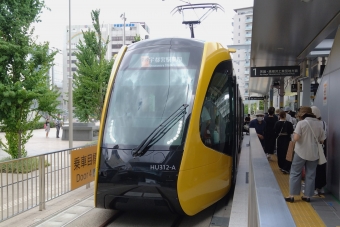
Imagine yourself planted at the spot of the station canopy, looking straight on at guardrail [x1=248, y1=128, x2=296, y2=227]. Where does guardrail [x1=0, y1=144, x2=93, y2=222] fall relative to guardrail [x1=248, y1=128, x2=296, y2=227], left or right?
right

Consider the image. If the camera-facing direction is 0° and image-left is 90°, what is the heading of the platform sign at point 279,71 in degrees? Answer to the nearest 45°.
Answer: approximately 0°

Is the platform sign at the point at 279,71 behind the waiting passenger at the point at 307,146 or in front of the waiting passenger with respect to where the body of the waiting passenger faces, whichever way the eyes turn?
in front

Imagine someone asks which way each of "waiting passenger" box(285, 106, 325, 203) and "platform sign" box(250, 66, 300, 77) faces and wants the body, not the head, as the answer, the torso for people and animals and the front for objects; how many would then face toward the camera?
1

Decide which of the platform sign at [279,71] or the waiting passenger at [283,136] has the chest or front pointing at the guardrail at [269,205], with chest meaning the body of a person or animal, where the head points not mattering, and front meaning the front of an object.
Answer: the platform sign

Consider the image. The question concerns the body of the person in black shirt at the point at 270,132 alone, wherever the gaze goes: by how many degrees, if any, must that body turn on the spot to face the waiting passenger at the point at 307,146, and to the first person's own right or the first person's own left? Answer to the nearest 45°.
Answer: approximately 180°

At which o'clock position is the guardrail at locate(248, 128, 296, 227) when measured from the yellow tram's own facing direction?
The guardrail is roughly at 10 o'clock from the yellow tram.

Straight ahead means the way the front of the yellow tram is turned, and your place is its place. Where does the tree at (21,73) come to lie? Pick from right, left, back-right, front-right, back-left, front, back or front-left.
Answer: right

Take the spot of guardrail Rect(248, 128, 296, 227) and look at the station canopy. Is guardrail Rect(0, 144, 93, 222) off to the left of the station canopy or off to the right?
left
